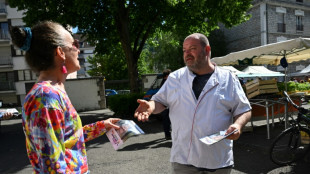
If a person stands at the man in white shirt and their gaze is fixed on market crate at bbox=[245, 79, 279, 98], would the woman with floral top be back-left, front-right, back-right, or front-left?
back-left

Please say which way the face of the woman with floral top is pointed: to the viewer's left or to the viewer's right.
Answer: to the viewer's right

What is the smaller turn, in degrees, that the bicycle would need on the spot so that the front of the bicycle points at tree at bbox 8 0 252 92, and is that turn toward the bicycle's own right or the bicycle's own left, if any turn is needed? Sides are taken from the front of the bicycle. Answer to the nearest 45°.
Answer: approximately 90° to the bicycle's own right

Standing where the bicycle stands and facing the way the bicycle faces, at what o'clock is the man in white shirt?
The man in white shirt is roughly at 11 o'clock from the bicycle.

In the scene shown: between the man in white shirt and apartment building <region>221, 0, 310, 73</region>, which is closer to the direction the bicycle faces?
the man in white shirt

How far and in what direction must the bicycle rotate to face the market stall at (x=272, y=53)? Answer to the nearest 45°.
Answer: approximately 135° to its right

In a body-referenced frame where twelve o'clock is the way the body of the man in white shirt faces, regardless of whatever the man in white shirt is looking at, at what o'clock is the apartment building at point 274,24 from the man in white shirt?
The apartment building is roughly at 5 o'clock from the man in white shirt.

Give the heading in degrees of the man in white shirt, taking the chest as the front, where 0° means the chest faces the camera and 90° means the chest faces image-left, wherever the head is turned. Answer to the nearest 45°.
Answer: approximately 45°
